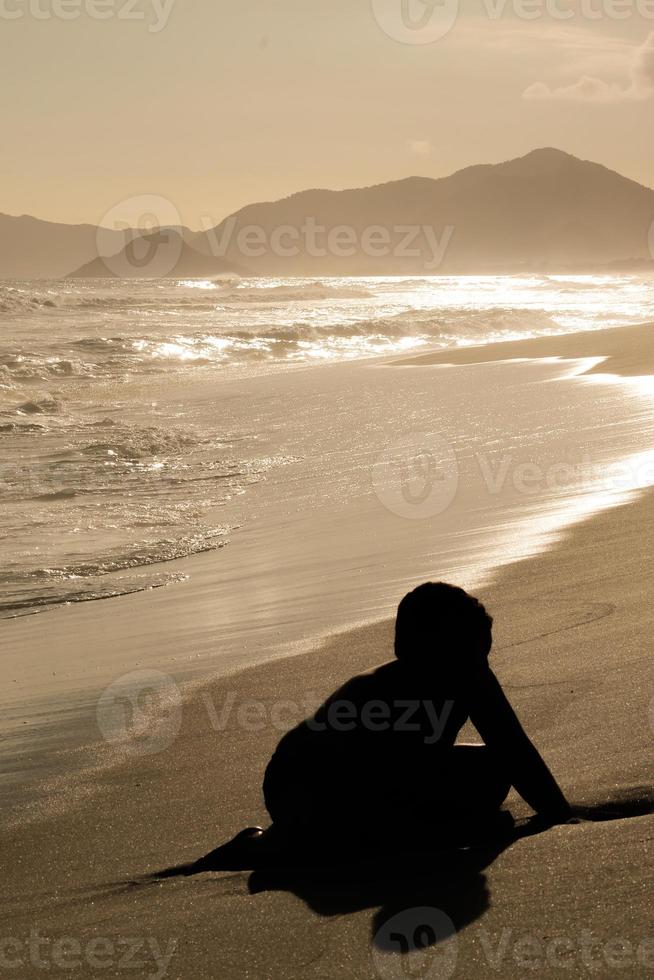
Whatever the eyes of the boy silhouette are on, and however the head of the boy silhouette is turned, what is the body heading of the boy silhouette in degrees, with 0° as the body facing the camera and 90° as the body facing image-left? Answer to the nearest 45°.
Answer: approximately 270°
